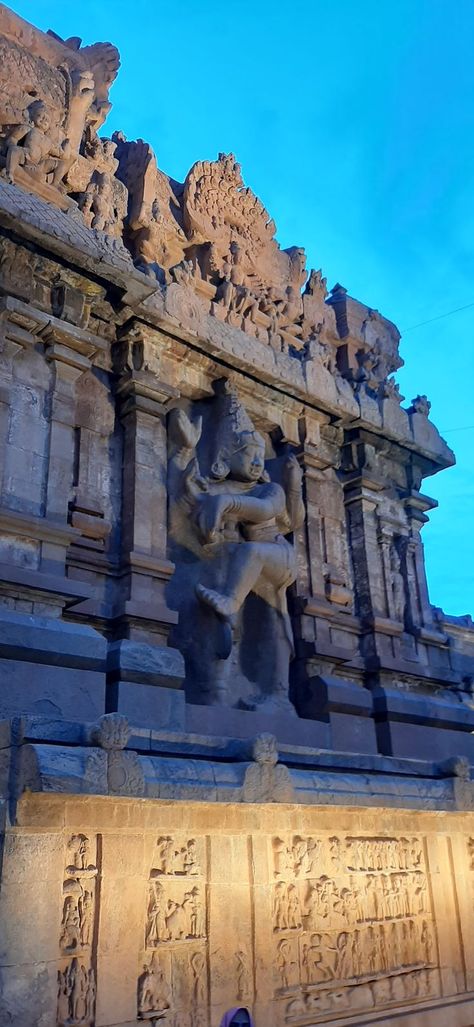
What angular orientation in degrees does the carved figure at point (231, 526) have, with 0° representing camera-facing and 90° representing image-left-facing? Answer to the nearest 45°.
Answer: approximately 315°
